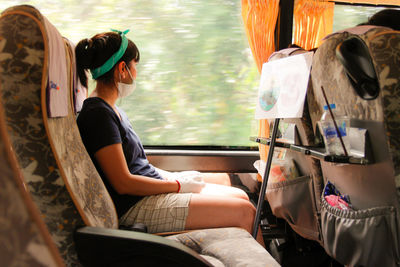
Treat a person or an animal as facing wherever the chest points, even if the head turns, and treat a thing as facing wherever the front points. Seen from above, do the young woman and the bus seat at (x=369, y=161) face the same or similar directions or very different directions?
same or similar directions

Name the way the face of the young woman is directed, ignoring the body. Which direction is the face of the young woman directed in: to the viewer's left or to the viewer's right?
to the viewer's right

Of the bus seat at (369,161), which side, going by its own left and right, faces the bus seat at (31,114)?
back

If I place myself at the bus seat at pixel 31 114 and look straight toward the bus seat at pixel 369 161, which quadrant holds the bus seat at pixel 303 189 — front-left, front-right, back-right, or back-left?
front-left

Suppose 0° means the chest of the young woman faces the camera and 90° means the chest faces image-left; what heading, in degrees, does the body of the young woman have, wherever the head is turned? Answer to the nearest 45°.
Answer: approximately 270°

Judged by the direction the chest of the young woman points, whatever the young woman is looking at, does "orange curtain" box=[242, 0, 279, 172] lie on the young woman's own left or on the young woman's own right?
on the young woman's own left

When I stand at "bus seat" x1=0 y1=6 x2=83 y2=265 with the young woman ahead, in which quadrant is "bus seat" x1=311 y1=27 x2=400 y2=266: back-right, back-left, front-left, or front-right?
front-right

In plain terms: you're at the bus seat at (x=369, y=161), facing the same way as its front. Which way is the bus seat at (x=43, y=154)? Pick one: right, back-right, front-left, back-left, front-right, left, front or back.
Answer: back

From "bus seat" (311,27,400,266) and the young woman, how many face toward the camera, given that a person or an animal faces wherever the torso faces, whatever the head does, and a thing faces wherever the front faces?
0

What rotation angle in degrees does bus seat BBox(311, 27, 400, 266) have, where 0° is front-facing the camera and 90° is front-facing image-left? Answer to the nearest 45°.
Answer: approximately 225°

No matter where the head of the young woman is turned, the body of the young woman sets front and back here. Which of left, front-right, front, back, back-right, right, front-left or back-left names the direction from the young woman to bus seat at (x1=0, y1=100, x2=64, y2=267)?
right

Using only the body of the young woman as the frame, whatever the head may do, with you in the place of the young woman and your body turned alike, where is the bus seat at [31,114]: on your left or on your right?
on your right
